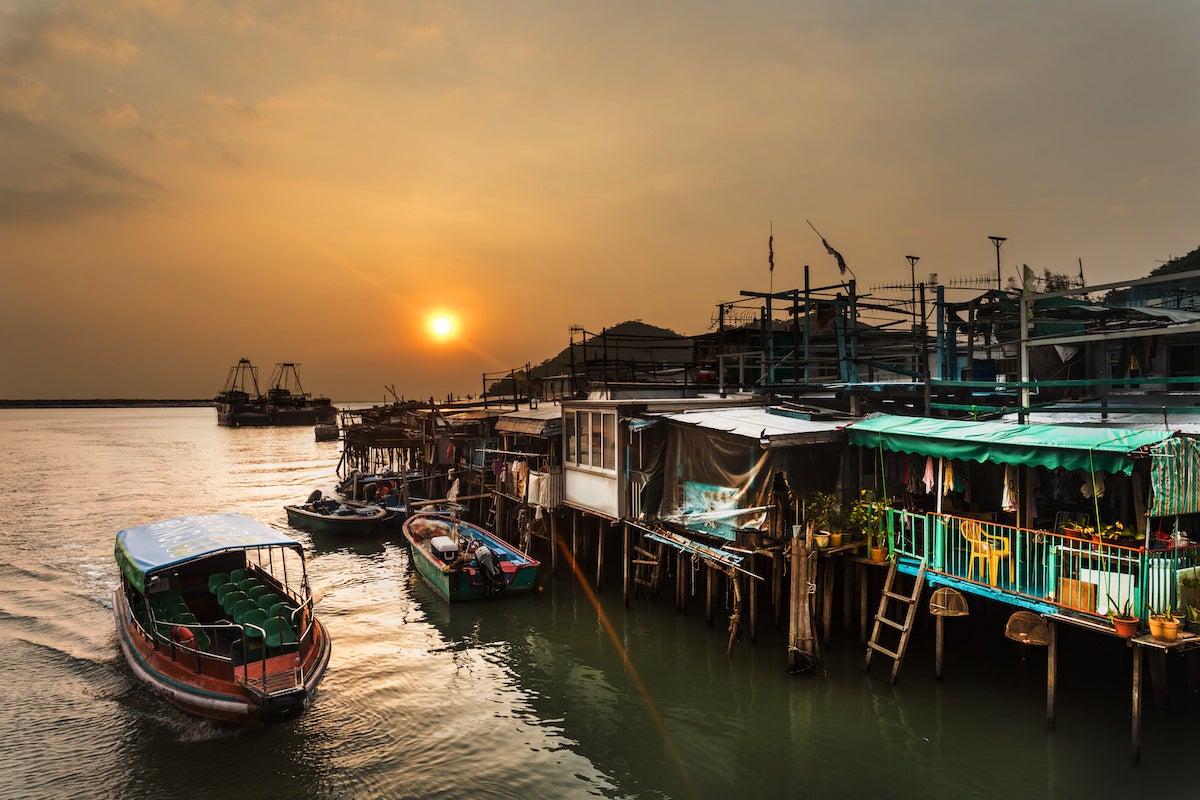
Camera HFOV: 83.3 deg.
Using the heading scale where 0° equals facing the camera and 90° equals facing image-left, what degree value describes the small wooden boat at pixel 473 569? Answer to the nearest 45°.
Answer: approximately 135°

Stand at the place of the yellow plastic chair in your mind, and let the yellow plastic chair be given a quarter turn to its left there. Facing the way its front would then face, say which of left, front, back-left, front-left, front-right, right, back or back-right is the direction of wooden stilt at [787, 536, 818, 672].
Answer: back-left

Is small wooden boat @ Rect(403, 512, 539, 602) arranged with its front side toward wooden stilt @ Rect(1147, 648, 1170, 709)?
no

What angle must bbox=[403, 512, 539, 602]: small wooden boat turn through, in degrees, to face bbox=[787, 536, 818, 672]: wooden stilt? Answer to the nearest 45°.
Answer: approximately 180°

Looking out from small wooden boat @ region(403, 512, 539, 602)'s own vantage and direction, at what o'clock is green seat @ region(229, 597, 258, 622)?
The green seat is roughly at 9 o'clock from the small wooden boat.

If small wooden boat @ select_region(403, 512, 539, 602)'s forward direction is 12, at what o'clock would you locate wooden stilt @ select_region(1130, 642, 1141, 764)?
The wooden stilt is roughly at 6 o'clock from the small wooden boat.

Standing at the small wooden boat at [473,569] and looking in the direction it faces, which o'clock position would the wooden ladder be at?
The wooden ladder is roughly at 6 o'clock from the small wooden boat.

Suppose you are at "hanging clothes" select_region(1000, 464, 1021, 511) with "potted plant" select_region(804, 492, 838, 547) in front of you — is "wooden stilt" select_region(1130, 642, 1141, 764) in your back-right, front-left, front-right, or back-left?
back-left
